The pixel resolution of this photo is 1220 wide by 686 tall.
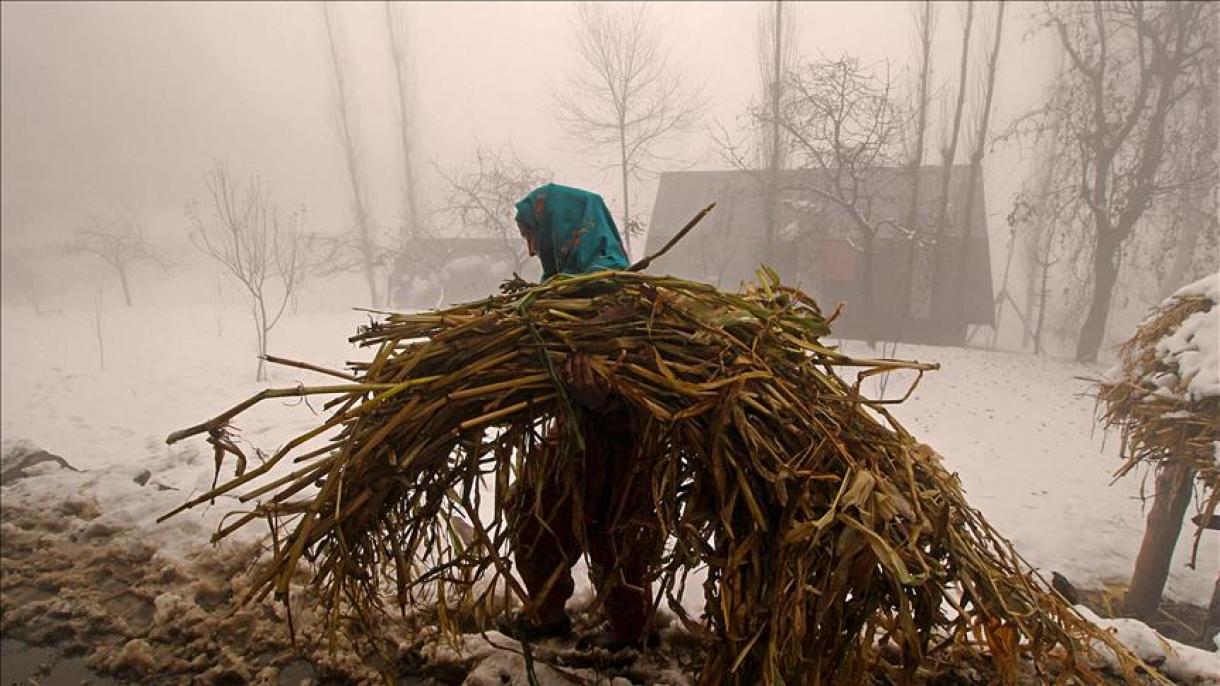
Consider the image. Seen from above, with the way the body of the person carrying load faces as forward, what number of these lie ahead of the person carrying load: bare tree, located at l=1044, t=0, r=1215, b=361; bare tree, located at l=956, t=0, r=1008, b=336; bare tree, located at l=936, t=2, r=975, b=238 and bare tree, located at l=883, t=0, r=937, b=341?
0

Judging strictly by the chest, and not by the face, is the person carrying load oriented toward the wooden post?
no

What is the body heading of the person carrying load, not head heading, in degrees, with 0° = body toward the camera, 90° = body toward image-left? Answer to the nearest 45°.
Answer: approximately 90°

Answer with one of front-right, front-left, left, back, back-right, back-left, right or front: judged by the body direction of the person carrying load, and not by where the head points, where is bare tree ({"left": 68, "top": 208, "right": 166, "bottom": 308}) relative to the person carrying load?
front-right

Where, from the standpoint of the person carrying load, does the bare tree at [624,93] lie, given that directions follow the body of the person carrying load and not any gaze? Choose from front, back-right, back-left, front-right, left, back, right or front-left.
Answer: right

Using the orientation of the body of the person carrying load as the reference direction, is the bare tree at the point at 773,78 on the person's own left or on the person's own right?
on the person's own right

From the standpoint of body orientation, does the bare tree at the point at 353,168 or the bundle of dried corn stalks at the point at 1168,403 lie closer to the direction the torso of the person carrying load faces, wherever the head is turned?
the bare tree

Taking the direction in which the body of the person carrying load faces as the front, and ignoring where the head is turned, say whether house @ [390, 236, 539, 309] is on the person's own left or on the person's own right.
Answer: on the person's own right

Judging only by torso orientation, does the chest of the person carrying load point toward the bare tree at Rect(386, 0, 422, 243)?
no

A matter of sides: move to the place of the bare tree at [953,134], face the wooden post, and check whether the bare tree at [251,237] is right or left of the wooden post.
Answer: right
